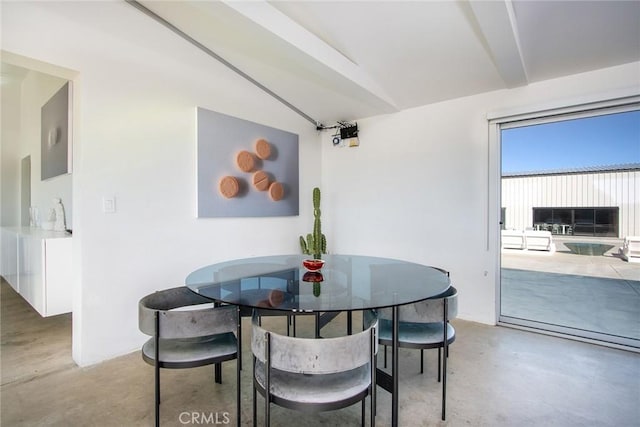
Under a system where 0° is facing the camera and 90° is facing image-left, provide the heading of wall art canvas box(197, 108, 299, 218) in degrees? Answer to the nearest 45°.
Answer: approximately 315°

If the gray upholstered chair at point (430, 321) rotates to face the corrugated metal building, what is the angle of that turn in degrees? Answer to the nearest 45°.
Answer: approximately 90° to its right

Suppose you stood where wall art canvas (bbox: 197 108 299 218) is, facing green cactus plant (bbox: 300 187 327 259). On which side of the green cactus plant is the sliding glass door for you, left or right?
left

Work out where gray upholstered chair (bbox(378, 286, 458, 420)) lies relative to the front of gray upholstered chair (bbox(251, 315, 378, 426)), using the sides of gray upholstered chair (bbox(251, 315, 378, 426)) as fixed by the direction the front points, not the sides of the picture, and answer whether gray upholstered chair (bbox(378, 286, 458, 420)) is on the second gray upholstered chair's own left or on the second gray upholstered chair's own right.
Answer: on the second gray upholstered chair's own right

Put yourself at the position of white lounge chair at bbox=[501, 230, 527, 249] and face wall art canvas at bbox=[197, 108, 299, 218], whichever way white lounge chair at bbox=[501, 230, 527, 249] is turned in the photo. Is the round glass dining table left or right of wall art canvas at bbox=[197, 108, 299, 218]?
left

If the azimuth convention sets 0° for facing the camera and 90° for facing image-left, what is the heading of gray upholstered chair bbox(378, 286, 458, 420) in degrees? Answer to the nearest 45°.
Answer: approximately 135°

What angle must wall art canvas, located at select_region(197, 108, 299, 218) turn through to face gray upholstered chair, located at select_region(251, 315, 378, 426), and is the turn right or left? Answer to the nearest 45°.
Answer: approximately 45° to its right

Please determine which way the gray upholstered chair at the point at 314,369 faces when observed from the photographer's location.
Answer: facing away from the viewer

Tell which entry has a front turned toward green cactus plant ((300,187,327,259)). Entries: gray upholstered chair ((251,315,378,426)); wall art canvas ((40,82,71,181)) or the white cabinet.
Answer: the gray upholstered chair

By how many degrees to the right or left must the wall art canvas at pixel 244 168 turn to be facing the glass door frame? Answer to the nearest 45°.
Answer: approximately 45° to its left

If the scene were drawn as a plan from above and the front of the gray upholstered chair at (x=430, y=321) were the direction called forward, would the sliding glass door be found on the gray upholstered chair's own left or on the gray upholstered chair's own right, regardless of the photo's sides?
on the gray upholstered chair's own right

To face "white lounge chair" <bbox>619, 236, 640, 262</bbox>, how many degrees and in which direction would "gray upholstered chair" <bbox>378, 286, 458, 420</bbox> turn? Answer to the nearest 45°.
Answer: approximately 90° to its right

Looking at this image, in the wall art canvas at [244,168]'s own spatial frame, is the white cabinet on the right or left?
on its right
